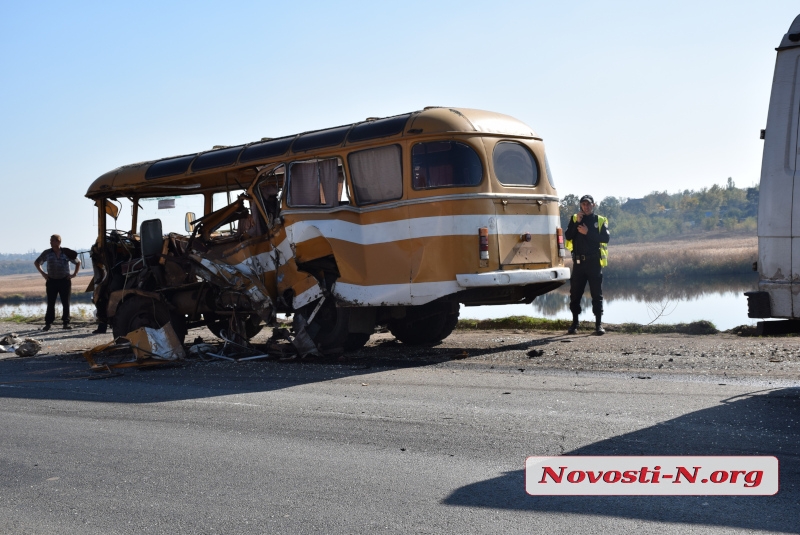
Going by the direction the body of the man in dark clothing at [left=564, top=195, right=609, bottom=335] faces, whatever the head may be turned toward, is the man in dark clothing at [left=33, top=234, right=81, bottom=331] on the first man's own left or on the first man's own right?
on the first man's own right

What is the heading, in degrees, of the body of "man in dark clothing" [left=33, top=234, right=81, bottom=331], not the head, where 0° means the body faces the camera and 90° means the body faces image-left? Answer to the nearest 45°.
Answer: approximately 0°

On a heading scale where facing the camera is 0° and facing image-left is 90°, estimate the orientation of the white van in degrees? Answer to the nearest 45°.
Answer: approximately 270°

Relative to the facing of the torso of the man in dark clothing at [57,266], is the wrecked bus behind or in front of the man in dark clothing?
in front

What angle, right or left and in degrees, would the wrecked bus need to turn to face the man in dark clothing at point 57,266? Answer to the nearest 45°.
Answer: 0° — it already faces them

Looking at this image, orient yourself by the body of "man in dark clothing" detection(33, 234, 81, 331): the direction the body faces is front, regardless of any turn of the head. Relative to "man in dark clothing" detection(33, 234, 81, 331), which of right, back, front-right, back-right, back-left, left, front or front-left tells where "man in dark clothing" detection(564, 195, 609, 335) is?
front-left

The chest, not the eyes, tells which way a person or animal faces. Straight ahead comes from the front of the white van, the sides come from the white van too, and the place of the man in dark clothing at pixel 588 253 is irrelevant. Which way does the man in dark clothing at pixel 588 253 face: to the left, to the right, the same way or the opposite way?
to the right

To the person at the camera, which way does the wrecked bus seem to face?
facing away from the viewer and to the left of the viewer
